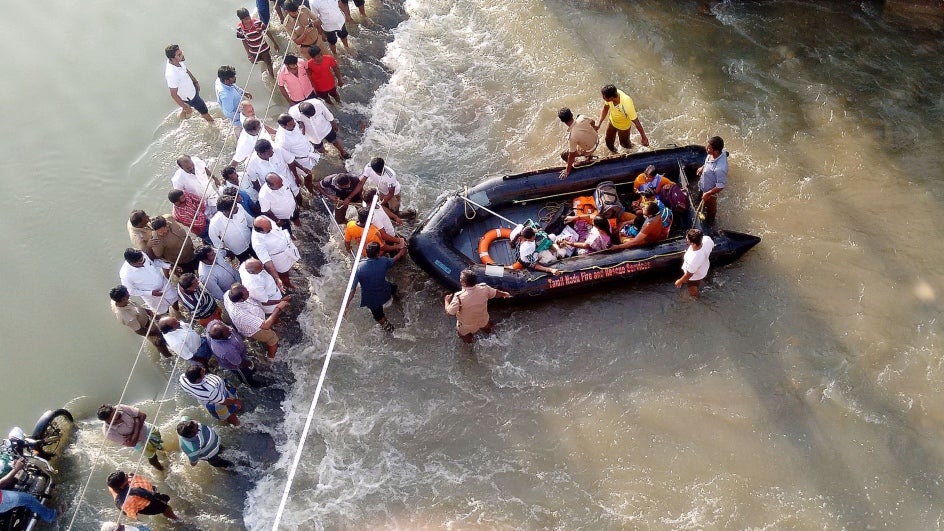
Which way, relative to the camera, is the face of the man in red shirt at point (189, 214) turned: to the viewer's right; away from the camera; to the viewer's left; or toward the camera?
to the viewer's right

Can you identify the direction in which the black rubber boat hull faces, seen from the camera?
facing to the left of the viewer

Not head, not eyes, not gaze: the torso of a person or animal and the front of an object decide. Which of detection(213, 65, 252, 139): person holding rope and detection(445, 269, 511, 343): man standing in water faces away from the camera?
the man standing in water

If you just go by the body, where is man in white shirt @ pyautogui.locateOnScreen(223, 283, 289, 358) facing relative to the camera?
to the viewer's right

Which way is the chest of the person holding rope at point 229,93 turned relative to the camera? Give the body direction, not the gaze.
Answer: to the viewer's right

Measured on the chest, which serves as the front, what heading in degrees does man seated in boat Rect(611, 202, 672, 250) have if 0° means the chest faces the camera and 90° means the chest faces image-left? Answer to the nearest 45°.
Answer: approximately 90°

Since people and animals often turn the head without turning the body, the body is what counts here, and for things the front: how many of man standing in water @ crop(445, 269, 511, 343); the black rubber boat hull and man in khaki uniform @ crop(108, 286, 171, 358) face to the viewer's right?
1

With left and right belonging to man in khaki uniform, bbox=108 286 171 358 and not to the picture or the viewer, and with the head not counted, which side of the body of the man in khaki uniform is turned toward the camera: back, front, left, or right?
right
